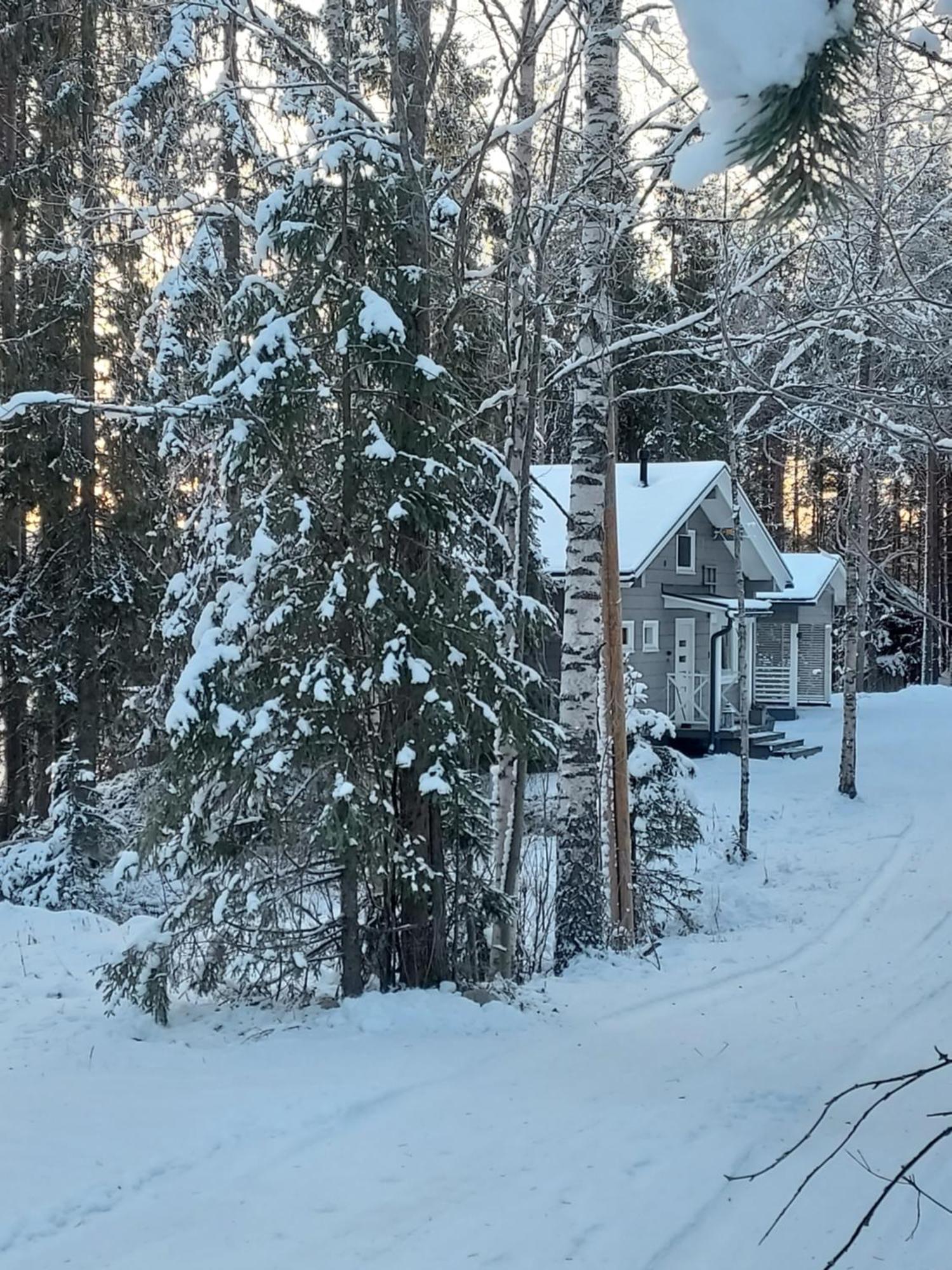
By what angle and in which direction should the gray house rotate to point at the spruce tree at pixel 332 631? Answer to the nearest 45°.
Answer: approximately 45° to its right

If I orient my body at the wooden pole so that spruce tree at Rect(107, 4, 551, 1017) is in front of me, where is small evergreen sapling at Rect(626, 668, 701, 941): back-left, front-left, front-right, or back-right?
back-right

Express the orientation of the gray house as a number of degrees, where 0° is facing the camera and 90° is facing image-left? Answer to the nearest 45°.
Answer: approximately 315°

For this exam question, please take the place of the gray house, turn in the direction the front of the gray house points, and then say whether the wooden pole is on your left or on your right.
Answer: on your right

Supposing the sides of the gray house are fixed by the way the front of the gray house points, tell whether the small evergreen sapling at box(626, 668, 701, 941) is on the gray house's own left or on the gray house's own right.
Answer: on the gray house's own right
